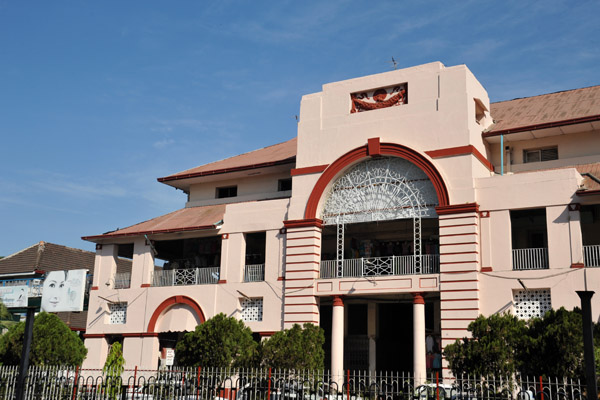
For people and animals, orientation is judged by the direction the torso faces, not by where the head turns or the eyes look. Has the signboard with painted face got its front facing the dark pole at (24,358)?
yes

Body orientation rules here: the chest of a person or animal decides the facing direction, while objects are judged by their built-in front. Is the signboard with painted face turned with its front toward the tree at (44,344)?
yes

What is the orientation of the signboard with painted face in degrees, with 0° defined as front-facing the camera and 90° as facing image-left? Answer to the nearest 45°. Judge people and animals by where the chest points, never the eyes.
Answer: approximately 0°

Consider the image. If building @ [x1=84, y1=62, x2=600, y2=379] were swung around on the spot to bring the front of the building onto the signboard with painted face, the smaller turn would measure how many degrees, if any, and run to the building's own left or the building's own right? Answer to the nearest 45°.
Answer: approximately 90° to the building's own right

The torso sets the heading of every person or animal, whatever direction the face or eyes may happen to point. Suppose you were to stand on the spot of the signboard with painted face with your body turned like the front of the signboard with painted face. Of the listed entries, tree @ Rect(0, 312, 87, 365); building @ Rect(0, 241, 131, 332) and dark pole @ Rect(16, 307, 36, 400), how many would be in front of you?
2

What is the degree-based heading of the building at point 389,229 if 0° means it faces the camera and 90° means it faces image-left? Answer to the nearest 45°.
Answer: approximately 45°

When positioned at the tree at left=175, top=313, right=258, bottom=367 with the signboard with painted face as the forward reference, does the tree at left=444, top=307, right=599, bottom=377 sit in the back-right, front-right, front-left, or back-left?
back-right

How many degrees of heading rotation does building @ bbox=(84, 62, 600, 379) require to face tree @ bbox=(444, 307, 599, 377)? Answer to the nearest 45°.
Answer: approximately 45° to its left
